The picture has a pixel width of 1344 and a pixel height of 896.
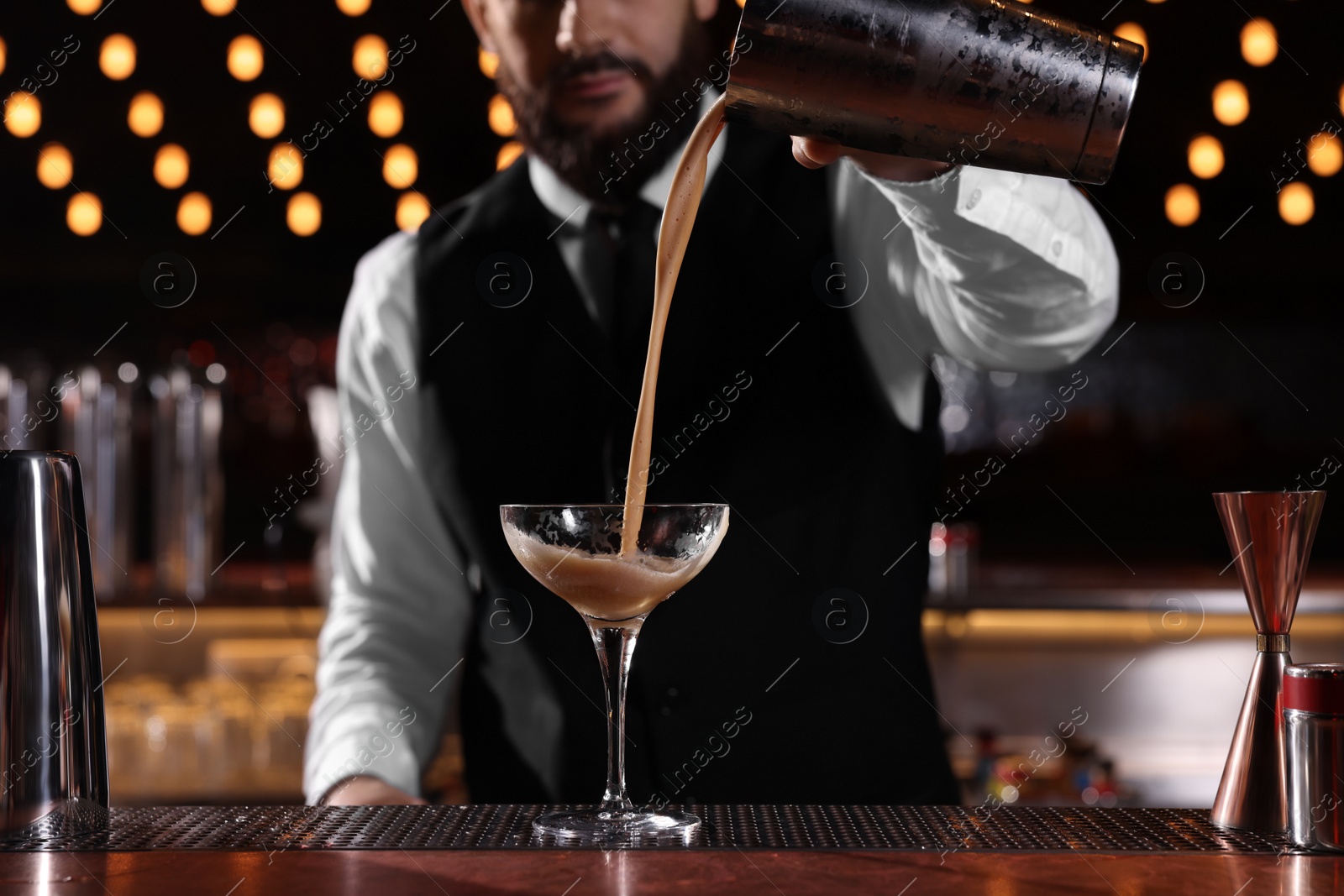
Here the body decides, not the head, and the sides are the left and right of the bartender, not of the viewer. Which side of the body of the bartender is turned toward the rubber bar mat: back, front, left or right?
front

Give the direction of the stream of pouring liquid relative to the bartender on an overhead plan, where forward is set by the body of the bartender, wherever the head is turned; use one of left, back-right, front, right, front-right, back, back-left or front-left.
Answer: front

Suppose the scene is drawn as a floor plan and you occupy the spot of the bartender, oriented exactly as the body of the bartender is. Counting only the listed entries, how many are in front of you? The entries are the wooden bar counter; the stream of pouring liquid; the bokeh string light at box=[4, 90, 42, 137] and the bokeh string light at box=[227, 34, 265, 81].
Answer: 2

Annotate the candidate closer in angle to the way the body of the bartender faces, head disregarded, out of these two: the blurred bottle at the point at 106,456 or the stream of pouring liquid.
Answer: the stream of pouring liquid

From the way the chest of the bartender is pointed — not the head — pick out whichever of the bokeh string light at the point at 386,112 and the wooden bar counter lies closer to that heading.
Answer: the wooden bar counter

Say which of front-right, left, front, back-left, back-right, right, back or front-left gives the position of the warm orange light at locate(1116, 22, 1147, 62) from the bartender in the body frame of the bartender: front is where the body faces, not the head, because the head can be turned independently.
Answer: back-left

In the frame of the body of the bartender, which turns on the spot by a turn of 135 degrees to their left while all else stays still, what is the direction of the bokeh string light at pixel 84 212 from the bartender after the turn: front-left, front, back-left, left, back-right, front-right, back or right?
left

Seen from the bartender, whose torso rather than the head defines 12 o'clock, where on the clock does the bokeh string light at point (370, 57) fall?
The bokeh string light is roughly at 5 o'clock from the bartender.

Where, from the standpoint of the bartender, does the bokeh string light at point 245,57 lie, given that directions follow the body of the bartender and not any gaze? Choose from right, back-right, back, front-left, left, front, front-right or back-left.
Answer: back-right

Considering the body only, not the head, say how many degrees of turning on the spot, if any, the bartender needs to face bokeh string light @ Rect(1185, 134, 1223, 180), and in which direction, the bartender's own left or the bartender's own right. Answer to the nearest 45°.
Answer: approximately 135° to the bartender's own left

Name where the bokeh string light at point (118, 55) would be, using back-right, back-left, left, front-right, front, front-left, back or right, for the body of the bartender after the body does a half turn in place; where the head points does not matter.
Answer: front-left

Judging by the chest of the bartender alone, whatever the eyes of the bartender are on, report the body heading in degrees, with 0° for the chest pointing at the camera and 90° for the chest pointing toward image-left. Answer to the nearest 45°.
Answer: approximately 0°

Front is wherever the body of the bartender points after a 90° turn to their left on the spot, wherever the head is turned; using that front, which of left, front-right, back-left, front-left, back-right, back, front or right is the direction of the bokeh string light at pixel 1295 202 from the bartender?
front-left

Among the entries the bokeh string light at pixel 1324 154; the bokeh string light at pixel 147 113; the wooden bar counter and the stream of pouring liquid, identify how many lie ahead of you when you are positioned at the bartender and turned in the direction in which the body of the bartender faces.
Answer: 2

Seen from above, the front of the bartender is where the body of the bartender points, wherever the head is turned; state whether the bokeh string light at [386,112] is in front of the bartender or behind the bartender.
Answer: behind
